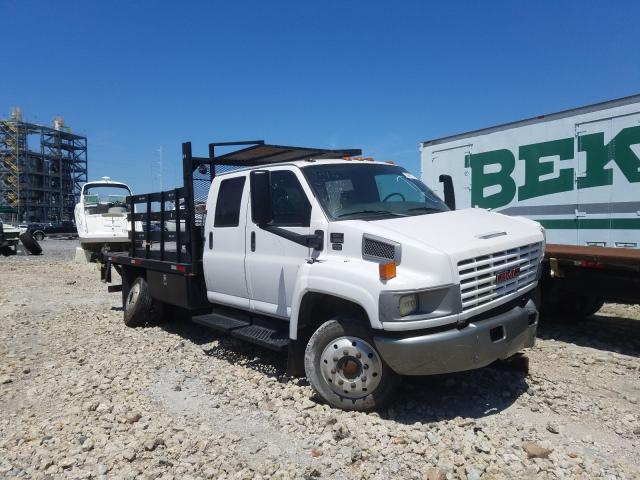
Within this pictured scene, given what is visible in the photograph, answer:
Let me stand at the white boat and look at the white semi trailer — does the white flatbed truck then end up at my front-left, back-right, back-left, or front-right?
front-right

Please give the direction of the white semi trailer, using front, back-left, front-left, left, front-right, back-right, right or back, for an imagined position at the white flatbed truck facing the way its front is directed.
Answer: left

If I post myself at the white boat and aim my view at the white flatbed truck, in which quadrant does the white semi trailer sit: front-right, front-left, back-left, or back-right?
front-left

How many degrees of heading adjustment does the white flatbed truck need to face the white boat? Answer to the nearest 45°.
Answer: approximately 180°

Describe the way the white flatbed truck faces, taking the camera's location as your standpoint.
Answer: facing the viewer and to the right of the viewer
